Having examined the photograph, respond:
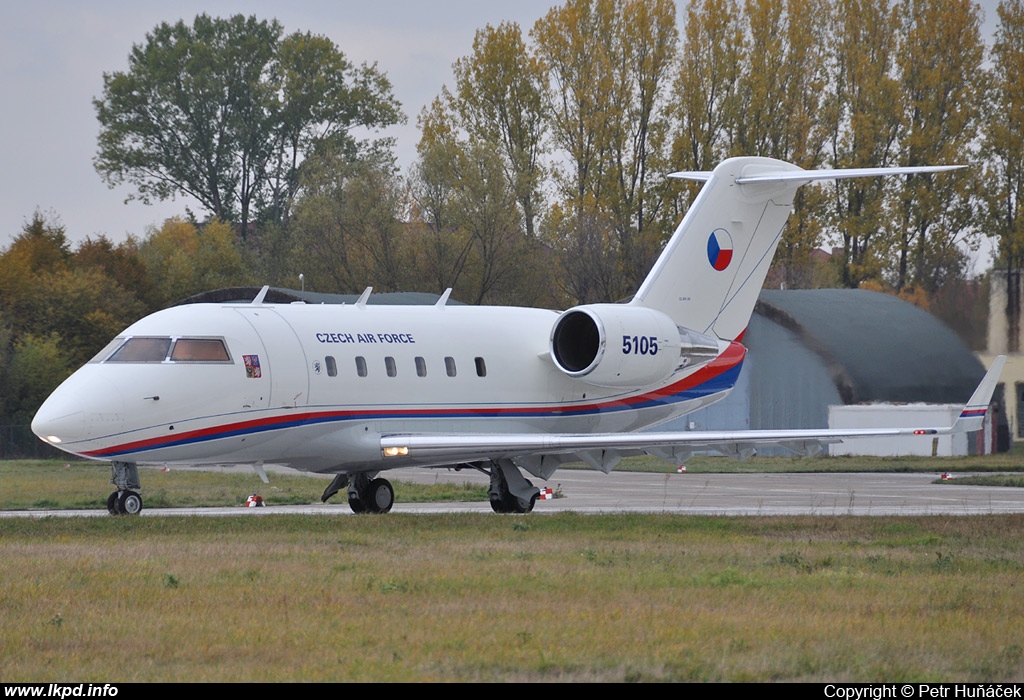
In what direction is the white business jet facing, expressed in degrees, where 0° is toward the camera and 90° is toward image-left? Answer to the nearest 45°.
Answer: approximately 45°

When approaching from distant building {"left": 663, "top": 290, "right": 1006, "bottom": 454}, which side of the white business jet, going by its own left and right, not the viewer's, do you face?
back
